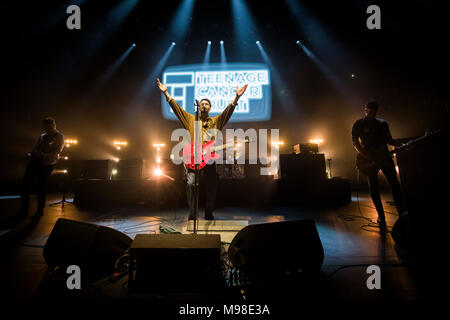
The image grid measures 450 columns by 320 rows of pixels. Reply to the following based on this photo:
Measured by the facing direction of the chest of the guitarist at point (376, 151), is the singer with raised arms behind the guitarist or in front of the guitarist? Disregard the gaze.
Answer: in front

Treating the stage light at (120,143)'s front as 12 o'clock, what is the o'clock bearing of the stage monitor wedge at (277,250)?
The stage monitor wedge is roughly at 12 o'clock from the stage light.

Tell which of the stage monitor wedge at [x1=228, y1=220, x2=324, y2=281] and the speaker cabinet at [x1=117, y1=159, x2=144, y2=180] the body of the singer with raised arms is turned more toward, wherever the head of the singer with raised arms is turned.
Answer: the stage monitor wedge

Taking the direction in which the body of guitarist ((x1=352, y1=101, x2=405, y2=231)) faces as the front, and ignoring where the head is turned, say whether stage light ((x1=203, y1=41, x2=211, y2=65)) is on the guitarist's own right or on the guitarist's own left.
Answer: on the guitarist's own right

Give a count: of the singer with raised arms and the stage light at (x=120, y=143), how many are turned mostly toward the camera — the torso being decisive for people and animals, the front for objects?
2

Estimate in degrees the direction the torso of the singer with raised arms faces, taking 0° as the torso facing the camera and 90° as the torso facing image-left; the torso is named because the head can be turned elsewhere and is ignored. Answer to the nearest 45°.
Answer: approximately 0°

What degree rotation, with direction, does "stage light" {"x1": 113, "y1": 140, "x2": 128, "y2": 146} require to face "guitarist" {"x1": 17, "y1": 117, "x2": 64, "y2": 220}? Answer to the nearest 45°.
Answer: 0° — it already faces them

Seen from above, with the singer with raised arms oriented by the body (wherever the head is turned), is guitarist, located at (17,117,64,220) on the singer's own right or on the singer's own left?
on the singer's own right

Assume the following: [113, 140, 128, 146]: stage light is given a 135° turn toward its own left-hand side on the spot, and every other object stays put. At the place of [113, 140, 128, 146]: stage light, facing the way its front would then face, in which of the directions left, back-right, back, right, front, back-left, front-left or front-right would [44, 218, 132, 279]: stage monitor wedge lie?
back-right

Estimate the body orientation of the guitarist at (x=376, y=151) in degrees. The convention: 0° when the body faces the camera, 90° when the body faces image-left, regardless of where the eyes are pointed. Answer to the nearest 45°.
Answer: approximately 45°

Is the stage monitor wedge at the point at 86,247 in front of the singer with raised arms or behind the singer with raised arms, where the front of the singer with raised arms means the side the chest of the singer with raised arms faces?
in front
